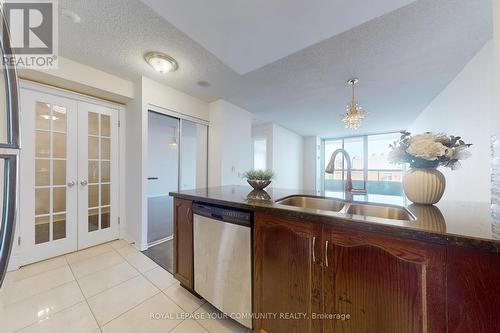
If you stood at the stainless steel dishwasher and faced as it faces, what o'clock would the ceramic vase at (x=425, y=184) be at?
The ceramic vase is roughly at 8 o'clock from the stainless steel dishwasher.

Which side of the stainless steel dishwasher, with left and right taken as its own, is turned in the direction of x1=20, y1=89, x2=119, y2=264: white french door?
right

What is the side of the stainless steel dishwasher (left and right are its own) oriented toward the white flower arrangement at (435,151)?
left

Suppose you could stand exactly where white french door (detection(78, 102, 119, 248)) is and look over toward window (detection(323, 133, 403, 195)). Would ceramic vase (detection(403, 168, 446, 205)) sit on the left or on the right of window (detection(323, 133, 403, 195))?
right

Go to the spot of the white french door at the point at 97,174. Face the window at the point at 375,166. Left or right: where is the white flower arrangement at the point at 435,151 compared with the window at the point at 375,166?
right

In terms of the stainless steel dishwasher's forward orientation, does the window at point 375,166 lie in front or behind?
behind

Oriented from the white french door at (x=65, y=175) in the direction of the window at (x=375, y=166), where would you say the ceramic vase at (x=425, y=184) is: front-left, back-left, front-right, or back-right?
front-right

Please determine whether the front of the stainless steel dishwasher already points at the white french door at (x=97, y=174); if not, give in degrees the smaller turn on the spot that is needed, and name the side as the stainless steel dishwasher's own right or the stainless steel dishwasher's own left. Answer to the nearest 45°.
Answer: approximately 90° to the stainless steel dishwasher's own right

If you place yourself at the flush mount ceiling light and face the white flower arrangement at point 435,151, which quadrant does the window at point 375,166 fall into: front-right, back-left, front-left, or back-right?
front-left

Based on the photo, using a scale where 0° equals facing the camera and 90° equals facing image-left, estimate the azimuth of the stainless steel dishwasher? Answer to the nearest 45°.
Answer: approximately 45°
